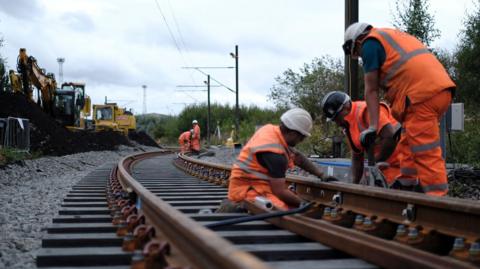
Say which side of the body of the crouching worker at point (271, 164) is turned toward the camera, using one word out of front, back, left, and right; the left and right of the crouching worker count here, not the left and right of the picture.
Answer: right

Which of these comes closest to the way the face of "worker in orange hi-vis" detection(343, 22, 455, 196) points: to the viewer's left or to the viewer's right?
to the viewer's left

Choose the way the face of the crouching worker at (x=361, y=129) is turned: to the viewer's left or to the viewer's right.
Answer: to the viewer's left

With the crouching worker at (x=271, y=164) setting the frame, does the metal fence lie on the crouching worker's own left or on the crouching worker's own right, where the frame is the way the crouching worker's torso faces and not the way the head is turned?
on the crouching worker's own left

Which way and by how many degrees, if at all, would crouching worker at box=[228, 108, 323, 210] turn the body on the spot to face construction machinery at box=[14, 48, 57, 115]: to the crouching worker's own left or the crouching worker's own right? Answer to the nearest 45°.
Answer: approximately 135° to the crouching worker's own left

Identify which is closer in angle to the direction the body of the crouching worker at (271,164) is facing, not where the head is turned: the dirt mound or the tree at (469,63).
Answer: the tree

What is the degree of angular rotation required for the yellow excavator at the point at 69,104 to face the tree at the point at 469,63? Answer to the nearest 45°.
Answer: approximately 90° to its left

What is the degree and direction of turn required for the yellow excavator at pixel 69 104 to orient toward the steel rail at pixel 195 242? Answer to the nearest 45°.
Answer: approximately 45° to its left

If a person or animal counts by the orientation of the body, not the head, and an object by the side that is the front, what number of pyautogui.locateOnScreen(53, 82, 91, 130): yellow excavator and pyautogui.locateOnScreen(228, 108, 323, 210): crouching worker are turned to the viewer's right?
1

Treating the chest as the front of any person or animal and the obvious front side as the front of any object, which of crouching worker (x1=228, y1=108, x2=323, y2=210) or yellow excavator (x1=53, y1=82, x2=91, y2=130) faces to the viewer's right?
the crouching worker
